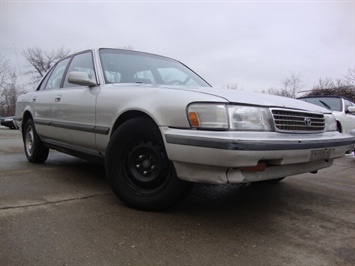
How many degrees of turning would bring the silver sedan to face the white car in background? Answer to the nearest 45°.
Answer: approximately 90° to its left

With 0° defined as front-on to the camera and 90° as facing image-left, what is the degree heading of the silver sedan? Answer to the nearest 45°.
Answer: approximately 315°
